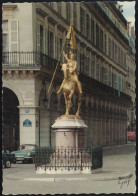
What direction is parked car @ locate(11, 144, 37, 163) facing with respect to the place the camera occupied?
facing the viewer and to the left of the viewer

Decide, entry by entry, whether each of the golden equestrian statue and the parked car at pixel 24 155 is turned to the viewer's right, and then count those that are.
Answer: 0

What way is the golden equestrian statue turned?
toward the camera
